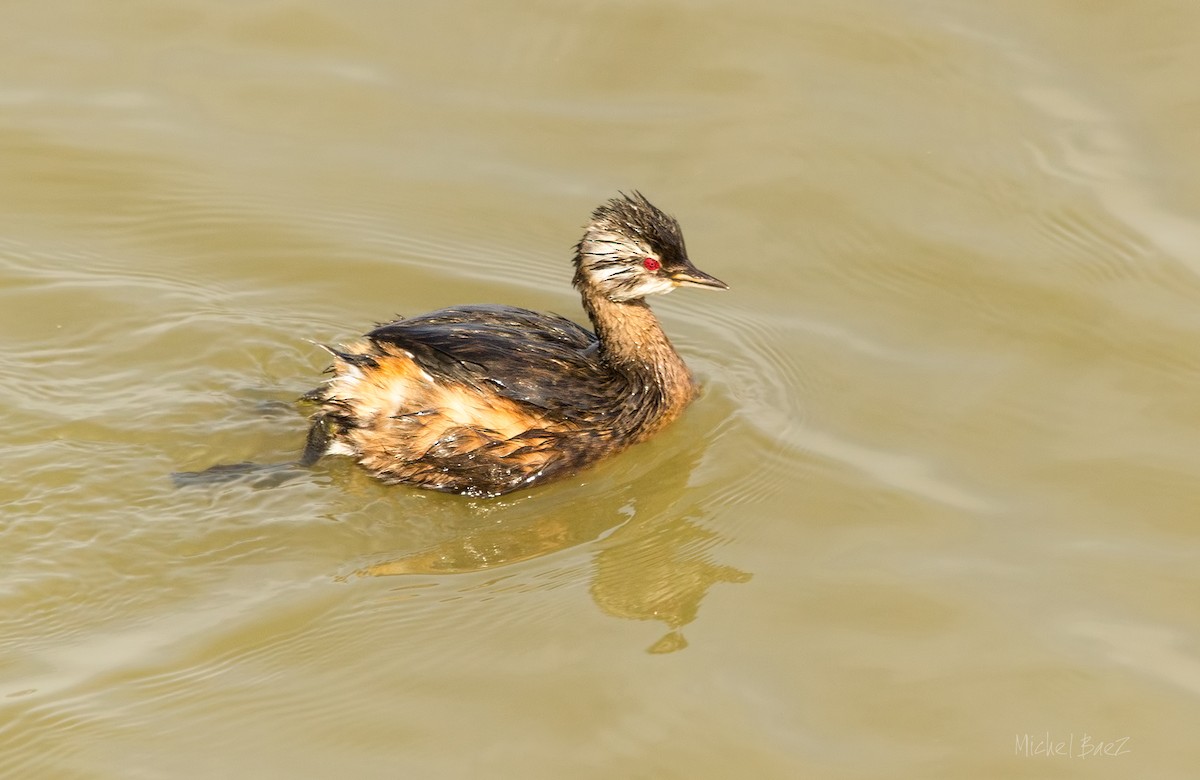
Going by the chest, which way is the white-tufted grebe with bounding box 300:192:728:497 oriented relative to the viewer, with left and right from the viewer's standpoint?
facing to the right of the viewer
